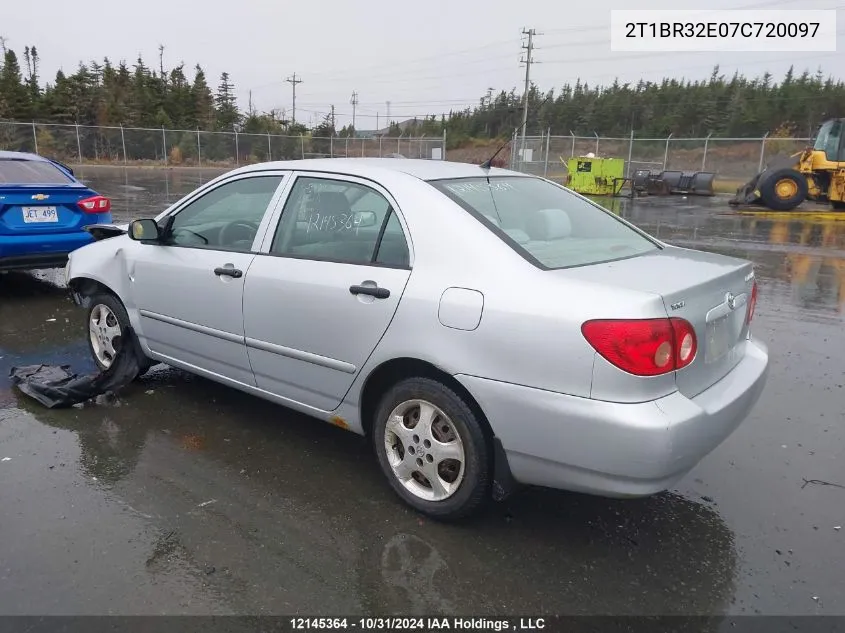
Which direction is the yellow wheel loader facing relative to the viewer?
to the viewer's left

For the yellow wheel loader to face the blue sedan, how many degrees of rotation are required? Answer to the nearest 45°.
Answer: approximately 90° to its left

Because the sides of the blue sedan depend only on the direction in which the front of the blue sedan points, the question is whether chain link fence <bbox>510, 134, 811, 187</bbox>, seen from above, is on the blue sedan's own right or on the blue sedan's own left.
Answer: on the blue sedan's own right

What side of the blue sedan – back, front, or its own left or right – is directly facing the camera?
back

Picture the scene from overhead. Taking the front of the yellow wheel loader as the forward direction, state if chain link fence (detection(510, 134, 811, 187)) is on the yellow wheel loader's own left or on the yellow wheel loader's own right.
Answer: on the yellow wheel loader's own right

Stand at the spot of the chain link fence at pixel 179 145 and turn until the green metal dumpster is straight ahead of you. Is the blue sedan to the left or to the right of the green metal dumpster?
right

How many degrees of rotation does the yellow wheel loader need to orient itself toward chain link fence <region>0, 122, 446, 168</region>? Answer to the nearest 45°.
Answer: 0° — it already faces it

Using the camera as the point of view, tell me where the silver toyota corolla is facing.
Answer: facing away from the viewer and to the left of the viewer

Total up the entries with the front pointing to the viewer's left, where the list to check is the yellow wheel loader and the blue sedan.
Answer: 1

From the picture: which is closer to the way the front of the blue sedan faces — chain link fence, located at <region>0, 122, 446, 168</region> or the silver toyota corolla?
the chain link fence

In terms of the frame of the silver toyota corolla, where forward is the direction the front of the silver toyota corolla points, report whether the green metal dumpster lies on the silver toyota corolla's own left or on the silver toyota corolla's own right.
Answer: on the silver toyota corolla's own right
